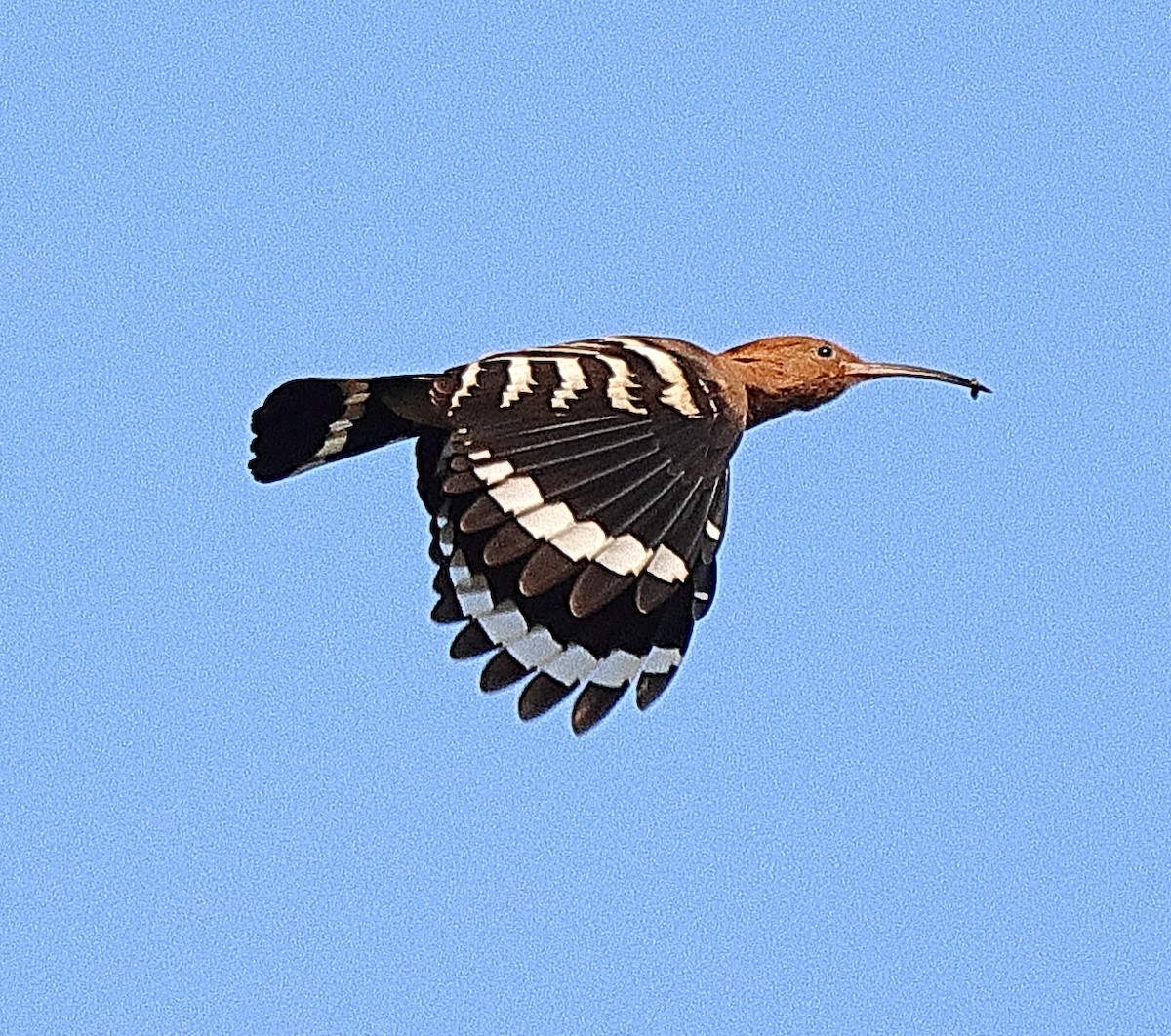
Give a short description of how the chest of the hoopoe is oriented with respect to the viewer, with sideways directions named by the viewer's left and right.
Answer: facing to the right of the viewer
